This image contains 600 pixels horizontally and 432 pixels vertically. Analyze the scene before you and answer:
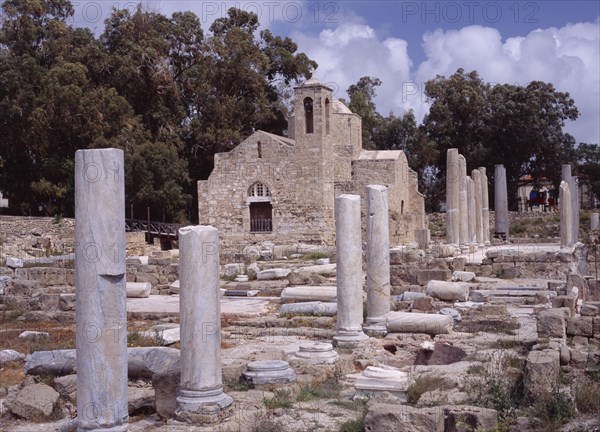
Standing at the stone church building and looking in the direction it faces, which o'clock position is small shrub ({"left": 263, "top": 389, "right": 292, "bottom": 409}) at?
The small shrub is roughly at 12 o'clock from the stone church building.

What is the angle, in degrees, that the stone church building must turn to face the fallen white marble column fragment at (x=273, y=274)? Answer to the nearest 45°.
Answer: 0° — it already faces it

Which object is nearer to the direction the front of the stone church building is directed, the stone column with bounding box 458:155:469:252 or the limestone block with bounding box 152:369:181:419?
the limestone block

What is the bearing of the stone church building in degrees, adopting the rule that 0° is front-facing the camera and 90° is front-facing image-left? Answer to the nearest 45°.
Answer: approximately 0°

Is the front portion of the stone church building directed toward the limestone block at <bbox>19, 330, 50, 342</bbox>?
yes

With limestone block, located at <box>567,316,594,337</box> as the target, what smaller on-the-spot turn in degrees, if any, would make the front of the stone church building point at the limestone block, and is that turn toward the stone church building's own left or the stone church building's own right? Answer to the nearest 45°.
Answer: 0° — it already faces it

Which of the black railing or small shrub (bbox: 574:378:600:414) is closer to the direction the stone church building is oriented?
the small shrub

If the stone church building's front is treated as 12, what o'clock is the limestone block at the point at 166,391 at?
The limestone block is roughly at 12 o'clock from the stone church building.

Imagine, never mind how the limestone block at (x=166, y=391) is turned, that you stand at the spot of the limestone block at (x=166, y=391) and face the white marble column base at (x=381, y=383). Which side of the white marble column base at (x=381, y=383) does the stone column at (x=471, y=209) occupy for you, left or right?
left

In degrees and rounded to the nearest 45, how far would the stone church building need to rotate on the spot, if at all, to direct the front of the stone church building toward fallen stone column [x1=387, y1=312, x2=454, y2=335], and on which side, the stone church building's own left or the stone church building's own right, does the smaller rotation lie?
0° — it already faces it

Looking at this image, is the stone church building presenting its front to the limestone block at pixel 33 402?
yes
